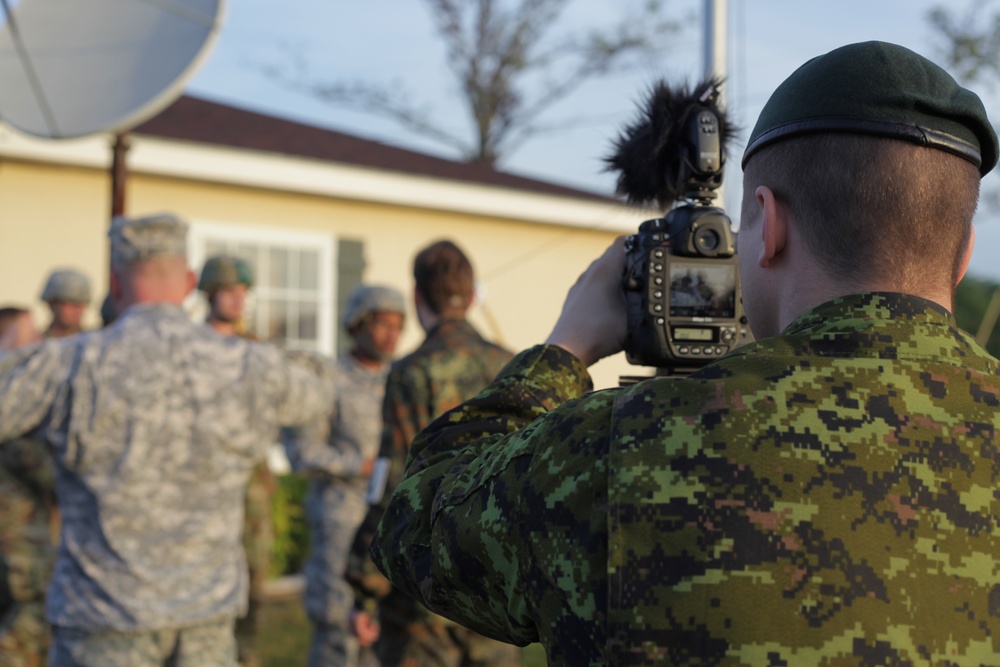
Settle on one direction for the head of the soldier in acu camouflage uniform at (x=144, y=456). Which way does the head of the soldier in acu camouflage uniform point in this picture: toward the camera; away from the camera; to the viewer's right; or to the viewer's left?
away from the camera

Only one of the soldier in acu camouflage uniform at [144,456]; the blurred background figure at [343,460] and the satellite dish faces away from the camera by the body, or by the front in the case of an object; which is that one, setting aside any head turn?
the soldier in acu camouflage uniform

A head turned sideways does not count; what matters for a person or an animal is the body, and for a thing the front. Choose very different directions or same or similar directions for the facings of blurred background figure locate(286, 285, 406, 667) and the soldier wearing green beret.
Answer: very different directions

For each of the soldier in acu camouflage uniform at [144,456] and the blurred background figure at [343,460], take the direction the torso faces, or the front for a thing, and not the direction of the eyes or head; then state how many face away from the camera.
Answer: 1

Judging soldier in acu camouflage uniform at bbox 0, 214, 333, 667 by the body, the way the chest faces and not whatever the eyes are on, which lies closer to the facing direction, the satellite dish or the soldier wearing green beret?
the satellite dish

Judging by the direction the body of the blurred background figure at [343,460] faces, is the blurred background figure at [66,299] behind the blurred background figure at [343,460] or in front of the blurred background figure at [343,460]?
behind

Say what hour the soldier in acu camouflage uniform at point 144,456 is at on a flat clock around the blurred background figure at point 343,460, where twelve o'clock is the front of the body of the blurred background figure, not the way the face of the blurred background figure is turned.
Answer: The soldier in acu camouflage uniform is roughly at 2 o'clock from the blurred background figure.

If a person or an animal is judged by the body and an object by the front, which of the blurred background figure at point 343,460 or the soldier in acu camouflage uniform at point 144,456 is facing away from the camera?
the soldier in acu camouflage uniform

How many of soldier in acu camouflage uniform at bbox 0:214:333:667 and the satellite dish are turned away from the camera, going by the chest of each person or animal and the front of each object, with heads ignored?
1

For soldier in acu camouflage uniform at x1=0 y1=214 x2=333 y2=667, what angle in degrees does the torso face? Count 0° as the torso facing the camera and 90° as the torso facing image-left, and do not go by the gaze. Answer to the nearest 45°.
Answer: approximately 180°

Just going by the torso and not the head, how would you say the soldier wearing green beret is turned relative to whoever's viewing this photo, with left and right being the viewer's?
facing away from the viewer and to the left of the viewer
